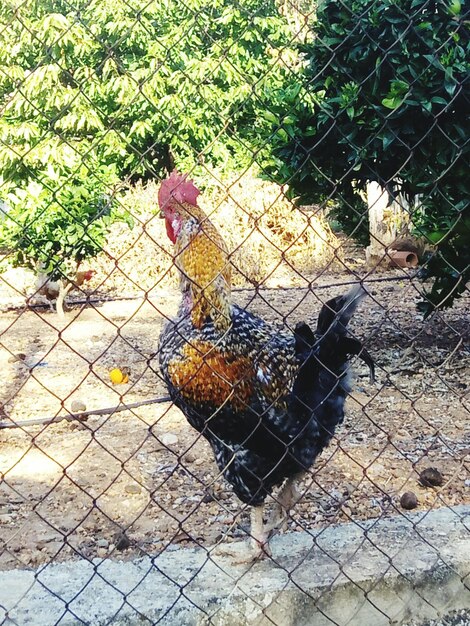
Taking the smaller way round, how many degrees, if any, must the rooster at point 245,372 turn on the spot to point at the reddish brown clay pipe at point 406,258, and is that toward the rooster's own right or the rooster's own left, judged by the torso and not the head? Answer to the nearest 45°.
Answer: approximately 90° to the rooster's own right

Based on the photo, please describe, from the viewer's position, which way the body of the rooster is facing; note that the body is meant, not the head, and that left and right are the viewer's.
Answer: facing to the left of the viewer

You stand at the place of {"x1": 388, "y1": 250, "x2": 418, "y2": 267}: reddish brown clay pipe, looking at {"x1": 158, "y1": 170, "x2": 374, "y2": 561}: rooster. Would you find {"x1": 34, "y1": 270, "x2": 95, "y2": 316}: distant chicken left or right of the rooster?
right

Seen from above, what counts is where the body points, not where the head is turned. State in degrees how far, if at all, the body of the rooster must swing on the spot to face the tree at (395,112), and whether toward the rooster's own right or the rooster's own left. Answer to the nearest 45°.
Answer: approximately 90° to the rooster's own right

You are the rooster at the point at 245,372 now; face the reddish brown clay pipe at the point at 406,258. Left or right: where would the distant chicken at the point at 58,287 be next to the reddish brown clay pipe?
left

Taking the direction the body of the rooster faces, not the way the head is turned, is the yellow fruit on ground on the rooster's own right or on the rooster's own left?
on the rooster's own right

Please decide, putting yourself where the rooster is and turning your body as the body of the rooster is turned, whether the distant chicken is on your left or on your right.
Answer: on your right
